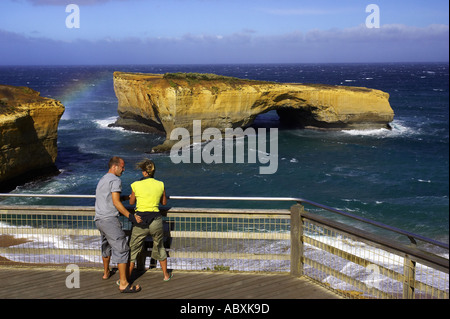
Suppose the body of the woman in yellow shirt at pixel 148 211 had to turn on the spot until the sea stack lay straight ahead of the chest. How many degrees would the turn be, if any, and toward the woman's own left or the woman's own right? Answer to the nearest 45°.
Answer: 0° — they already face it

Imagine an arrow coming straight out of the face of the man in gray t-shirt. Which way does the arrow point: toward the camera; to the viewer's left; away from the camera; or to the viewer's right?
to the viewer's right

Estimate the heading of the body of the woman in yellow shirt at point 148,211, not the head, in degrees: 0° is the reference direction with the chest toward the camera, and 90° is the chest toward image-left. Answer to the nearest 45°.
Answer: approximately 180°

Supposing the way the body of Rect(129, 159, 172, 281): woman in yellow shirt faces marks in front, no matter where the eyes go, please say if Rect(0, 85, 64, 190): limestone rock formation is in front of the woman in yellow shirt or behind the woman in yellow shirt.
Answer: in front
